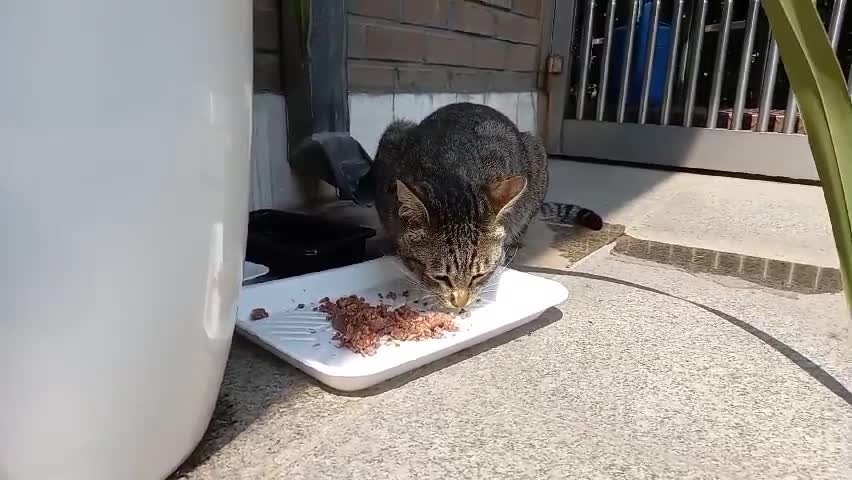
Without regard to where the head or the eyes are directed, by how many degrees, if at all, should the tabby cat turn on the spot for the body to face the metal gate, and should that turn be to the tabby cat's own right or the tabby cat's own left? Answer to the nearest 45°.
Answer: approximately 135° to the tabby cat's own left

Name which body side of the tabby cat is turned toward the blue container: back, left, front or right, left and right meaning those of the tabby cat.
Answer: back

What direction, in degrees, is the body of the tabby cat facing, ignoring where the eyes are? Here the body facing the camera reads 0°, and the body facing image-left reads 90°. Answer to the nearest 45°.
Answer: approximately 0°

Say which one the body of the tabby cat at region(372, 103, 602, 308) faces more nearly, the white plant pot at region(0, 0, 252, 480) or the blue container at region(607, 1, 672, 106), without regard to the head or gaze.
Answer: the white plant pot

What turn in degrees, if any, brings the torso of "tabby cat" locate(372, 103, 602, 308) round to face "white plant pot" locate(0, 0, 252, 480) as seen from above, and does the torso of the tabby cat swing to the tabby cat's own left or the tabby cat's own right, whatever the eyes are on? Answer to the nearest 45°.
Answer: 0° — it already faces it

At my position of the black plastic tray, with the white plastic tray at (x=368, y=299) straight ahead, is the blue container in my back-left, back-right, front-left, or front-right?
back-left
